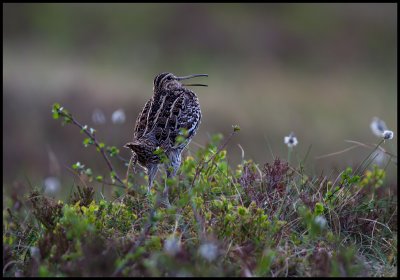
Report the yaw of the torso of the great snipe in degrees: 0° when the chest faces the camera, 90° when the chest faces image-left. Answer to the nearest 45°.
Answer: approximately 225°
